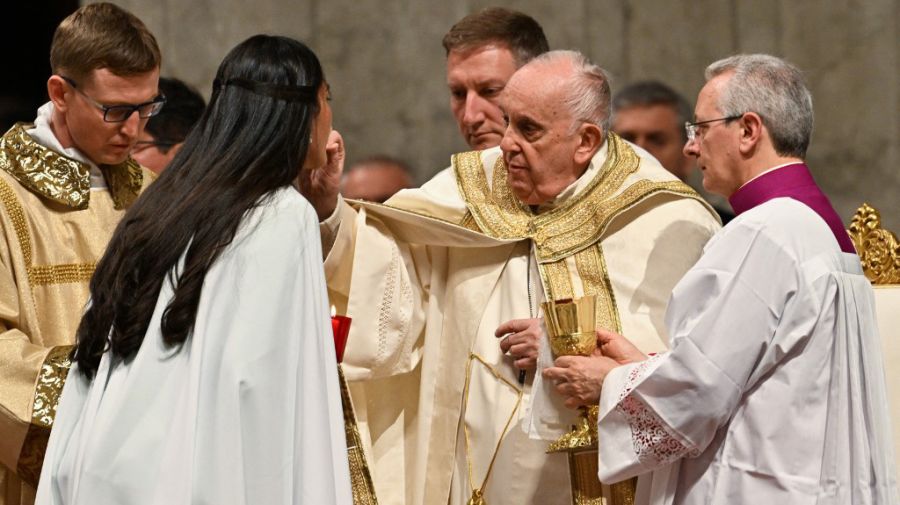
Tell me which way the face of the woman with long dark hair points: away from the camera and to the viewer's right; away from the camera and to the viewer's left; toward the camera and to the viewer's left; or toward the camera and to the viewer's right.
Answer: away from the camera and to the viewer's right

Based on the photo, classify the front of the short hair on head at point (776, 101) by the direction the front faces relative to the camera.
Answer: to the viewer's left

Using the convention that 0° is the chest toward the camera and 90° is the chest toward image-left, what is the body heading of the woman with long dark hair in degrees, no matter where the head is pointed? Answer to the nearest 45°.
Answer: approximately 225°

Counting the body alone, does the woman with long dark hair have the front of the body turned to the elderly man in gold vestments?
yes

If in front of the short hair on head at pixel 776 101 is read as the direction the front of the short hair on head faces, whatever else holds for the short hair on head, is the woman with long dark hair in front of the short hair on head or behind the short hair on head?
in front

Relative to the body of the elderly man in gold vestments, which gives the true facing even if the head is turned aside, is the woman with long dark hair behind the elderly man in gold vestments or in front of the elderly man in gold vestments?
in front

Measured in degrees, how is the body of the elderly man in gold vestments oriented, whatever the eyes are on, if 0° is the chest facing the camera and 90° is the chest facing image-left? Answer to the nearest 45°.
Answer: approximately 45°

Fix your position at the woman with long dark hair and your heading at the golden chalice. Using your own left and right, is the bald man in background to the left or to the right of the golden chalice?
left

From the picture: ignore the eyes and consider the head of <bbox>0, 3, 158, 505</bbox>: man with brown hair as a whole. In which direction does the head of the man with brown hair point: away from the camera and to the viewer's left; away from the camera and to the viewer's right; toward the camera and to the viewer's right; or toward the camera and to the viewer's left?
toward the camera and to the viewer's right
